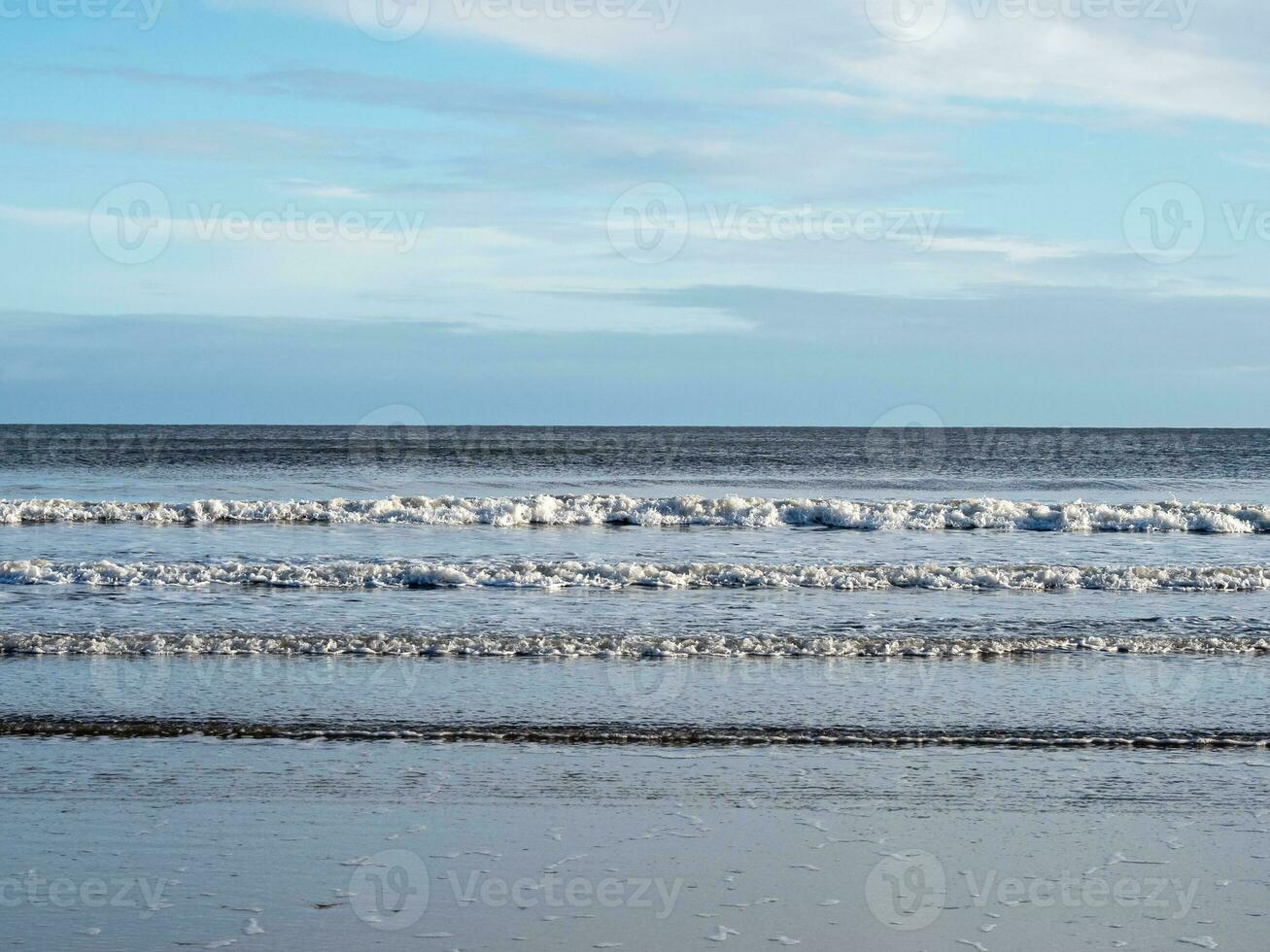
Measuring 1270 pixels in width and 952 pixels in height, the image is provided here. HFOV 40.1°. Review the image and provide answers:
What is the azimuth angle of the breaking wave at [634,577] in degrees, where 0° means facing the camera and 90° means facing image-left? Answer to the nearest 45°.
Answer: approximately 0°

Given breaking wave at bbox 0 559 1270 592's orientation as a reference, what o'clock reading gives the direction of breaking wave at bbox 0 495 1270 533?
breaking wave at bbox 0 495 1270 533 is roughly at 6 o'clock from breaking wave at bbox 0 559 1270 592.

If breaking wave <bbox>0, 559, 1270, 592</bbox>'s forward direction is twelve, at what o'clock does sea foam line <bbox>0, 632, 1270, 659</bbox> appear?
The sea foam line is roughly at 12 o'clock from the breaking wave.

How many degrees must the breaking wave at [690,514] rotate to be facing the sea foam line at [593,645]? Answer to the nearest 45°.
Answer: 0° — it already faces it

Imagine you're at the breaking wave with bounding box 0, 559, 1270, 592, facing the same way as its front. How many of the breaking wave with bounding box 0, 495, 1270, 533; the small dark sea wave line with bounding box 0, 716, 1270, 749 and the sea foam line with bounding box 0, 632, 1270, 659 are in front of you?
2

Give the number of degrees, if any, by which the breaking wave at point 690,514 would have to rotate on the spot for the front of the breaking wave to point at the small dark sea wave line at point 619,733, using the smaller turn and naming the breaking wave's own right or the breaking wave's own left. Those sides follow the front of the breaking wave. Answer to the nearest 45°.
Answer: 0° — it already faces it

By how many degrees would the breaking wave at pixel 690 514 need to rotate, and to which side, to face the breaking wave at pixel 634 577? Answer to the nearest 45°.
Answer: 0° — it already faces it

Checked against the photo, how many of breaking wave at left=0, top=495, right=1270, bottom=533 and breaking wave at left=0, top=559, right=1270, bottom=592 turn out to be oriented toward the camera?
2
